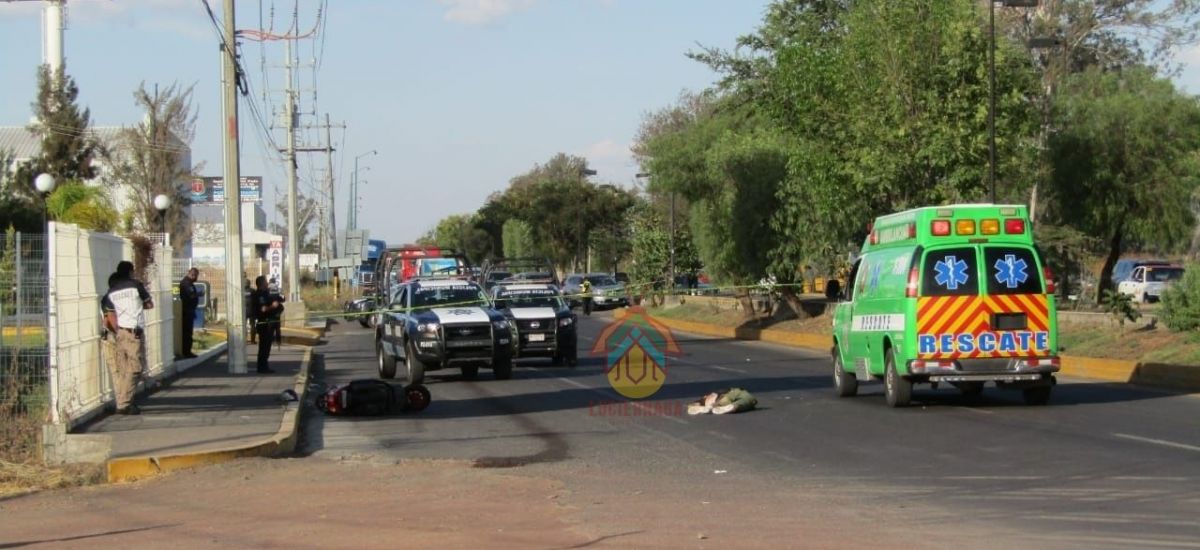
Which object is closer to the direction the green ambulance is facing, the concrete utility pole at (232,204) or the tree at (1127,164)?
the tree

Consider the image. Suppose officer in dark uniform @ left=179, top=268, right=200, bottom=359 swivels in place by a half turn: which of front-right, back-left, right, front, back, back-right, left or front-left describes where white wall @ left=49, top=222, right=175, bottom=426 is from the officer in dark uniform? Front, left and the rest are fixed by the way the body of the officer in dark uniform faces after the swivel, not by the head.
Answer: left

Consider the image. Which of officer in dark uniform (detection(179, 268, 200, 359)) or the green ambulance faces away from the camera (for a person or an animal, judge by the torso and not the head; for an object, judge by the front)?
the green ambulance

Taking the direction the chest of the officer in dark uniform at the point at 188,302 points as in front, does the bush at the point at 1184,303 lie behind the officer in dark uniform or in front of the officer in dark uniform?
in front

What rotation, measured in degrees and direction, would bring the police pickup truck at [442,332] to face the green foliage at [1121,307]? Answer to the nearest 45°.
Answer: approximately 90° to its left

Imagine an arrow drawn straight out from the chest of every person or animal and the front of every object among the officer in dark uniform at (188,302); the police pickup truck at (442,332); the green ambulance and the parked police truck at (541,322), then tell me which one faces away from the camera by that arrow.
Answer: the green ambulance

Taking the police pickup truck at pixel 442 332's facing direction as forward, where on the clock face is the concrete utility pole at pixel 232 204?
The concrete utility pole is roughly at 4 o'clock from the police pickup truck.

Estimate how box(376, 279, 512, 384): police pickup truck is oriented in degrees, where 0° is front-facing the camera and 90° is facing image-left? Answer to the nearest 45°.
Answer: approximately 0°

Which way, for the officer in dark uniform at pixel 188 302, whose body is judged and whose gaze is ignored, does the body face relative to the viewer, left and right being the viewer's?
facing to the right of the viewer

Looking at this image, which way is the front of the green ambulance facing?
away from the camera

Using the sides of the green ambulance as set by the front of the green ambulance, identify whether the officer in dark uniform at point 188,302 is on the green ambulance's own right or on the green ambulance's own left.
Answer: on the green ambulance's own left

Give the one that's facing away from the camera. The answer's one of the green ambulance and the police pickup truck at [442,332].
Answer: the green ambulance

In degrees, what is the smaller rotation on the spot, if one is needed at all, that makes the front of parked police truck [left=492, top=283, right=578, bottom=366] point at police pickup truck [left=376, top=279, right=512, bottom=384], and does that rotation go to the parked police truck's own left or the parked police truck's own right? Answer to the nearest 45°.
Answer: approximately 45° to the parked police truck's own right
